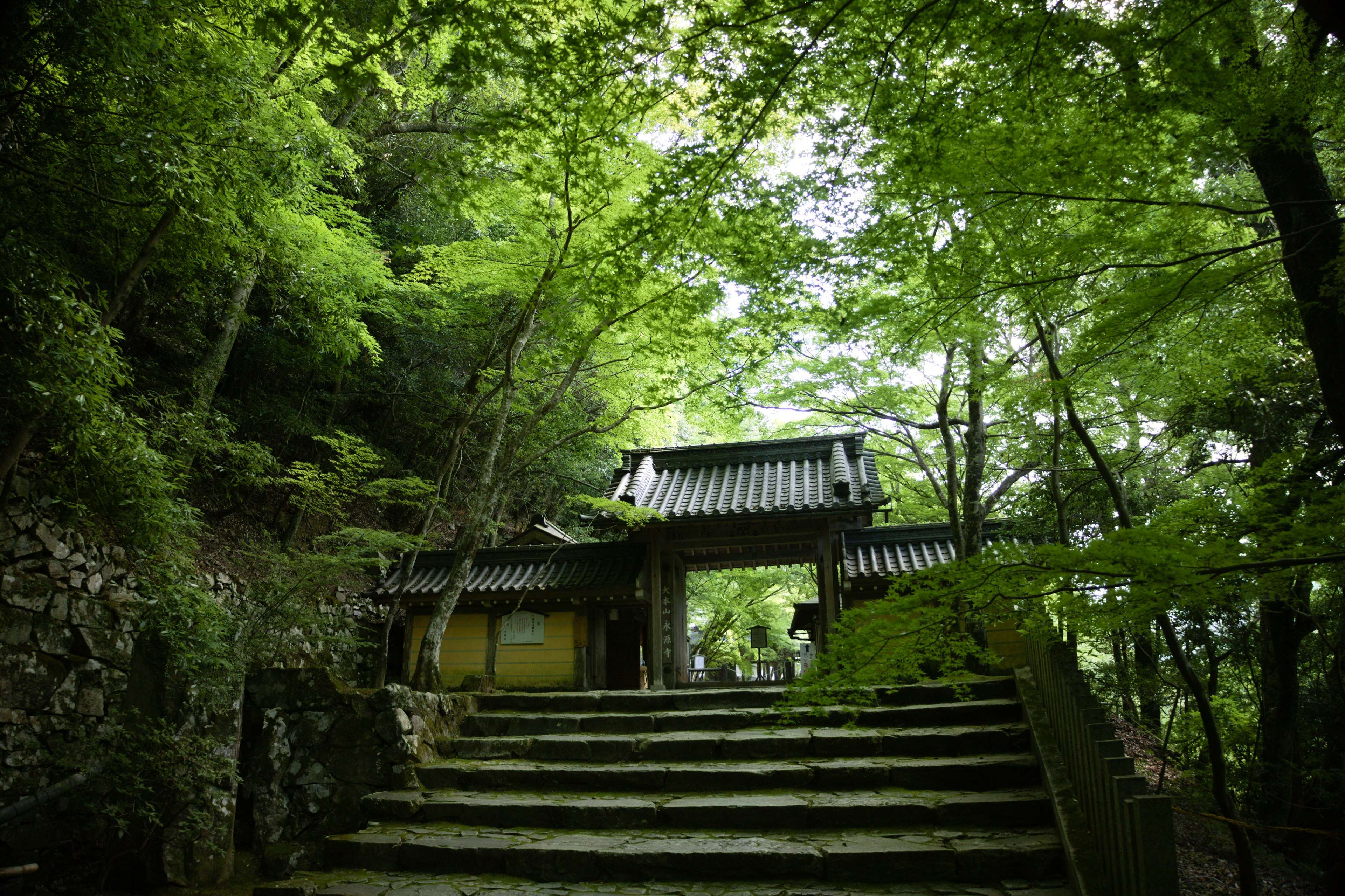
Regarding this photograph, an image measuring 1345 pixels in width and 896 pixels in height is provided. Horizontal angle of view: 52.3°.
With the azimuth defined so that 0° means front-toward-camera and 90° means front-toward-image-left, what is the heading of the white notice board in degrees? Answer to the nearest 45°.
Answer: approximately 0°

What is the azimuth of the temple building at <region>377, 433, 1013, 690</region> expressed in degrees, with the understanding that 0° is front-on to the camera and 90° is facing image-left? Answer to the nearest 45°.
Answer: approximately 0°

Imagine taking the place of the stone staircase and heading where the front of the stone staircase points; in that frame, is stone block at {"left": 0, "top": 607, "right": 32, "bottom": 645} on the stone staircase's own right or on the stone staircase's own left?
on the stone staircase's own right

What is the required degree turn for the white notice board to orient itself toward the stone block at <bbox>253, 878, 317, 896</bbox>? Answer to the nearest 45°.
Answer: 0° — it already faces it
